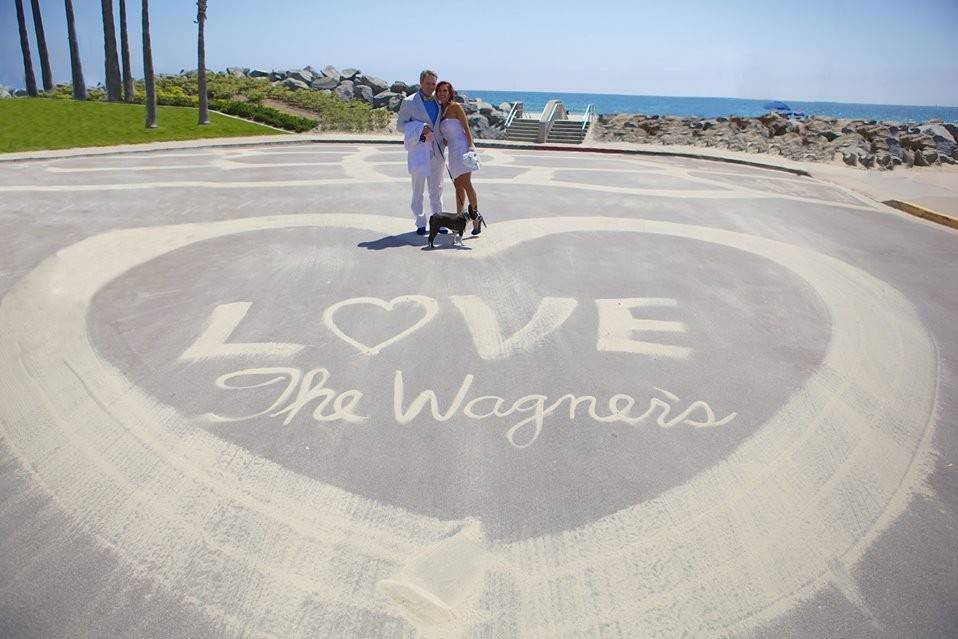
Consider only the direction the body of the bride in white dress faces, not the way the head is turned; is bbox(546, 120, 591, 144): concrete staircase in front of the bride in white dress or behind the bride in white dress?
behind

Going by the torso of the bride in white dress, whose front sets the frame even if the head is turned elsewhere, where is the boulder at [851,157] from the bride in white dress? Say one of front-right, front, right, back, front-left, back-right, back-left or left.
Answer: back

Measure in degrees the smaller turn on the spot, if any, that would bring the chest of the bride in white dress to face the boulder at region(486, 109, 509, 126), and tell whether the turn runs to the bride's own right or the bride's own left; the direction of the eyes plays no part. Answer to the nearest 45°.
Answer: approximately 135° to the bride's own right

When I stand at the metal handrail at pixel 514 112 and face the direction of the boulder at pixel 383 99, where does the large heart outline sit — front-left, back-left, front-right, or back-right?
back-left

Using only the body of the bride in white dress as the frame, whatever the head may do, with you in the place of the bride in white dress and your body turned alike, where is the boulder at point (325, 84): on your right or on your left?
on your right

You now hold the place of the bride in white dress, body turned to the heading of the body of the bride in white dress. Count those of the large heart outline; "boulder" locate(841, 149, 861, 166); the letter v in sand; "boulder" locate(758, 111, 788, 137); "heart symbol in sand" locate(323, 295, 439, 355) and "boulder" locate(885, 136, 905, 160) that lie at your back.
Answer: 3

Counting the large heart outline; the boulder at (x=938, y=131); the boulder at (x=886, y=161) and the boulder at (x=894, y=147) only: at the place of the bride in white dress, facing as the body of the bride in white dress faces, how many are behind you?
3

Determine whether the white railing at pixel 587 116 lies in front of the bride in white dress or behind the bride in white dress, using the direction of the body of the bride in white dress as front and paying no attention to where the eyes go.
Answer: behind

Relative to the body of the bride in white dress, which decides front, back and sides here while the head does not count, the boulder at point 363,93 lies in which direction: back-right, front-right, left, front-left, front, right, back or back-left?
back-right

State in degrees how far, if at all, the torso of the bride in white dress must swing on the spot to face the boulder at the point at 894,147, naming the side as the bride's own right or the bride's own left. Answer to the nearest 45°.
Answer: approximately 180°

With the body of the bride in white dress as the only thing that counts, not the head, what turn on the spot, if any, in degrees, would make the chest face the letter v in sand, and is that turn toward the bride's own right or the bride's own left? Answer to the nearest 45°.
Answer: approximately 45° to the bride's own left

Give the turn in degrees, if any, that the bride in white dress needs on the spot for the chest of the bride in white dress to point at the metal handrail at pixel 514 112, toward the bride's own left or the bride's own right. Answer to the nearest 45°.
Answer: approximately 135° to the bride's own right

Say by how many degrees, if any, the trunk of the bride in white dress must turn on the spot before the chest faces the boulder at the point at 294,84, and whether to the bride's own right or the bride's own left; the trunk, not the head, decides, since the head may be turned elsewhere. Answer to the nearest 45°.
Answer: approximately 135° to the bride's own right

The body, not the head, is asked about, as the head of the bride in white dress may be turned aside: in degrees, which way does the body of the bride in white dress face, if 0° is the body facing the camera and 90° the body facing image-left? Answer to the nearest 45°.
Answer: approximately 45°
